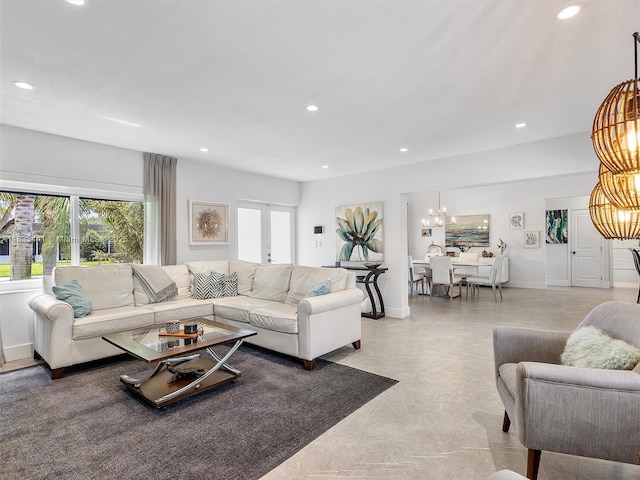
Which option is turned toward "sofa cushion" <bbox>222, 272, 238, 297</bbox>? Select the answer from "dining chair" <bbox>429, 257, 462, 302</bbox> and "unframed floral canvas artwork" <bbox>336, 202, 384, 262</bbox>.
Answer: the unframed floral canvas artwork

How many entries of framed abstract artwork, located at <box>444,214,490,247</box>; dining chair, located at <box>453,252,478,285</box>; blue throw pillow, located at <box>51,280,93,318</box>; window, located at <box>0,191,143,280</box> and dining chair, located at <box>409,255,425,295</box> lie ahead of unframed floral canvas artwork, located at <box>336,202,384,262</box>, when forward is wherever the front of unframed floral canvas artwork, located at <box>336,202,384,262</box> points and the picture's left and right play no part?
2

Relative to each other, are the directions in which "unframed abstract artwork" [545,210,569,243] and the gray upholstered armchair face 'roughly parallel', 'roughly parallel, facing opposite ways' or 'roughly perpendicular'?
roughly perpendicular

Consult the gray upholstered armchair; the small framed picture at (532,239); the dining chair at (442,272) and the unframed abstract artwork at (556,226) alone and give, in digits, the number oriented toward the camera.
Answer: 2

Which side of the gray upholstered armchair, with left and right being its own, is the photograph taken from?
left

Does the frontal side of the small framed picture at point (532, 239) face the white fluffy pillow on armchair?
yes

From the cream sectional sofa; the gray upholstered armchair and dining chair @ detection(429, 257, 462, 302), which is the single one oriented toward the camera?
the cream sectional sofa

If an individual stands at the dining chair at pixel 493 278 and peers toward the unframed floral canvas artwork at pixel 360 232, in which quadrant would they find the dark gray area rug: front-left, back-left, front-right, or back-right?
front-left

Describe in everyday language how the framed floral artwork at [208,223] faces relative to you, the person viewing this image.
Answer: facing the viewer and to the right of the viewer

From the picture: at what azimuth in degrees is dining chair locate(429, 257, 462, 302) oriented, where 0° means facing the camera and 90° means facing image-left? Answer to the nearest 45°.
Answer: approximately 225°

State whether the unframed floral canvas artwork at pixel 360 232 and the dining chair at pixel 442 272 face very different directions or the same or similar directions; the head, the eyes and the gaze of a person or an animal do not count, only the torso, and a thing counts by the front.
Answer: very different directions

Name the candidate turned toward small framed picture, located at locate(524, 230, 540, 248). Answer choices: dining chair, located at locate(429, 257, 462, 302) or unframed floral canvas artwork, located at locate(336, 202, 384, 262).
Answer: the dining chair

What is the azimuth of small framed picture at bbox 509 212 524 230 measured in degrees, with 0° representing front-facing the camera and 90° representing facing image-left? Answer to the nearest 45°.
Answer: approximately 0°

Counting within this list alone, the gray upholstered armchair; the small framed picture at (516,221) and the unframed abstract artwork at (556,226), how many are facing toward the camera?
2

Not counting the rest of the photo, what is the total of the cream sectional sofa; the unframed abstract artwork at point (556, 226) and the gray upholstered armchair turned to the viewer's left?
1

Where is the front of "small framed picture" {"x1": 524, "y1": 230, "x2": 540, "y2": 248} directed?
toward the camera
